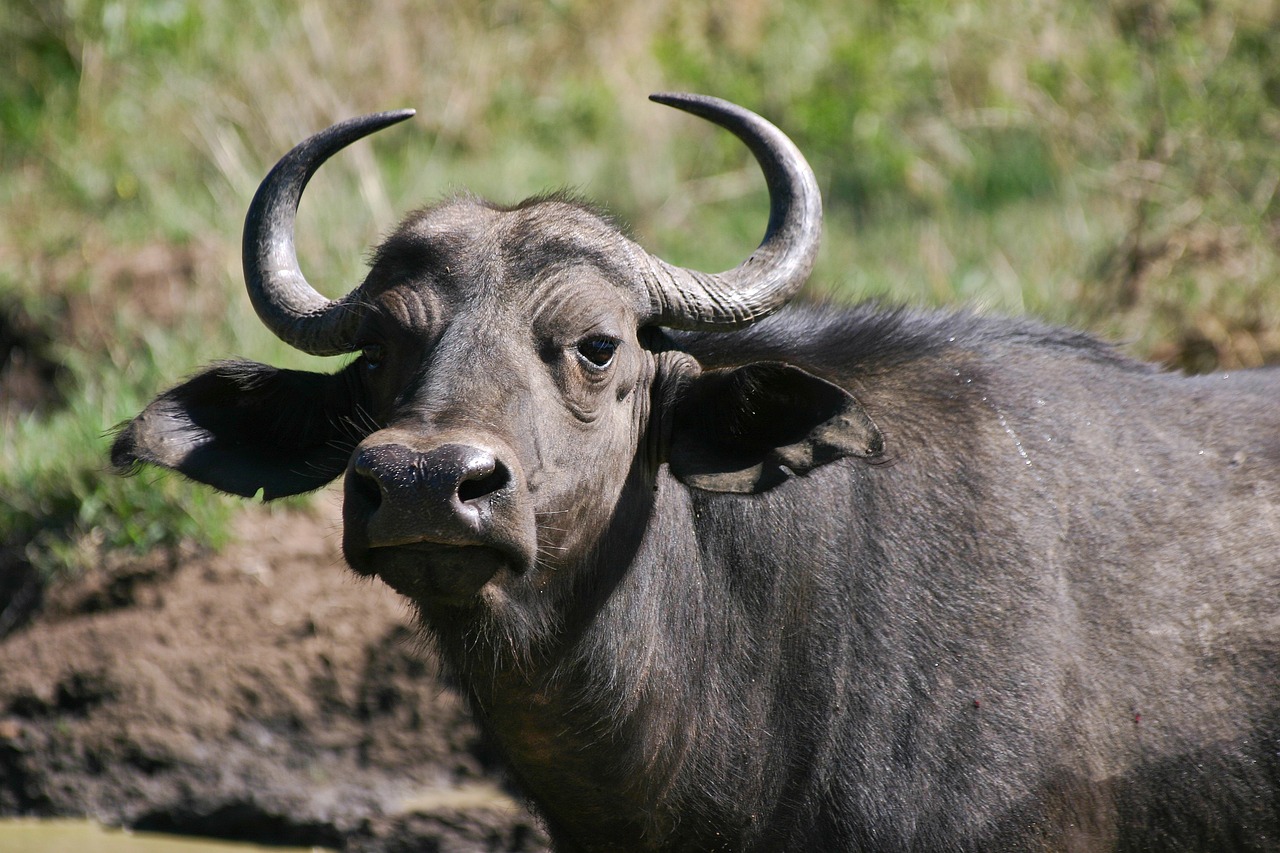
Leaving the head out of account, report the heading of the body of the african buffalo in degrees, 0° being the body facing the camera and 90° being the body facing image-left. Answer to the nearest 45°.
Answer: approximately 45°
